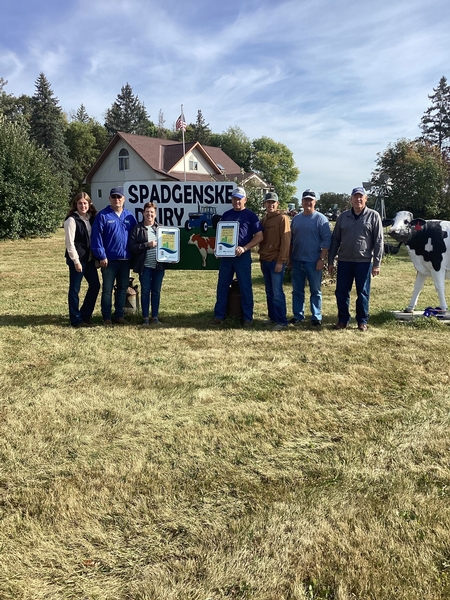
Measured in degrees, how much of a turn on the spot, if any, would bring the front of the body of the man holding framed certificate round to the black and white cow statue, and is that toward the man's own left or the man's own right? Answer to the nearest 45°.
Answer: approximately 90° to the man's own left

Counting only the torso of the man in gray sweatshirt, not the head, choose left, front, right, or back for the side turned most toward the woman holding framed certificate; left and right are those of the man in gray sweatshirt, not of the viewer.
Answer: right

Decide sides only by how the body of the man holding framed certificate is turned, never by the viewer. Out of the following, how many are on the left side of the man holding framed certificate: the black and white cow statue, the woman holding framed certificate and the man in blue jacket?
1

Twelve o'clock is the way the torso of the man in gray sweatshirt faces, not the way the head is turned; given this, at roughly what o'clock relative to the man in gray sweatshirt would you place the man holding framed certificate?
The man holding framed certificate is roughly at 3 o'clock from the man in gray sweatshirt.

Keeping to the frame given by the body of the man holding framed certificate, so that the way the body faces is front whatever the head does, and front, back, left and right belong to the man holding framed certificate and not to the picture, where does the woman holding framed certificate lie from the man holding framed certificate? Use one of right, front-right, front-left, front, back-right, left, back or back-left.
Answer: right

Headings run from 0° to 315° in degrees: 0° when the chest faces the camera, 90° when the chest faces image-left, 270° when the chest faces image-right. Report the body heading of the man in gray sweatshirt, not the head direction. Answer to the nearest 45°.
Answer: approximately 0°

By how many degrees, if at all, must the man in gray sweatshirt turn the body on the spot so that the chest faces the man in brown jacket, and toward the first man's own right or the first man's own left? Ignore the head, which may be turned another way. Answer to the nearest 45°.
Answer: approximately 90° to the first man's own right

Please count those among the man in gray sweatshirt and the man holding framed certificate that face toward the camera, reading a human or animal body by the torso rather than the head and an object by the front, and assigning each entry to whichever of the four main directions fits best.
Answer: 2
